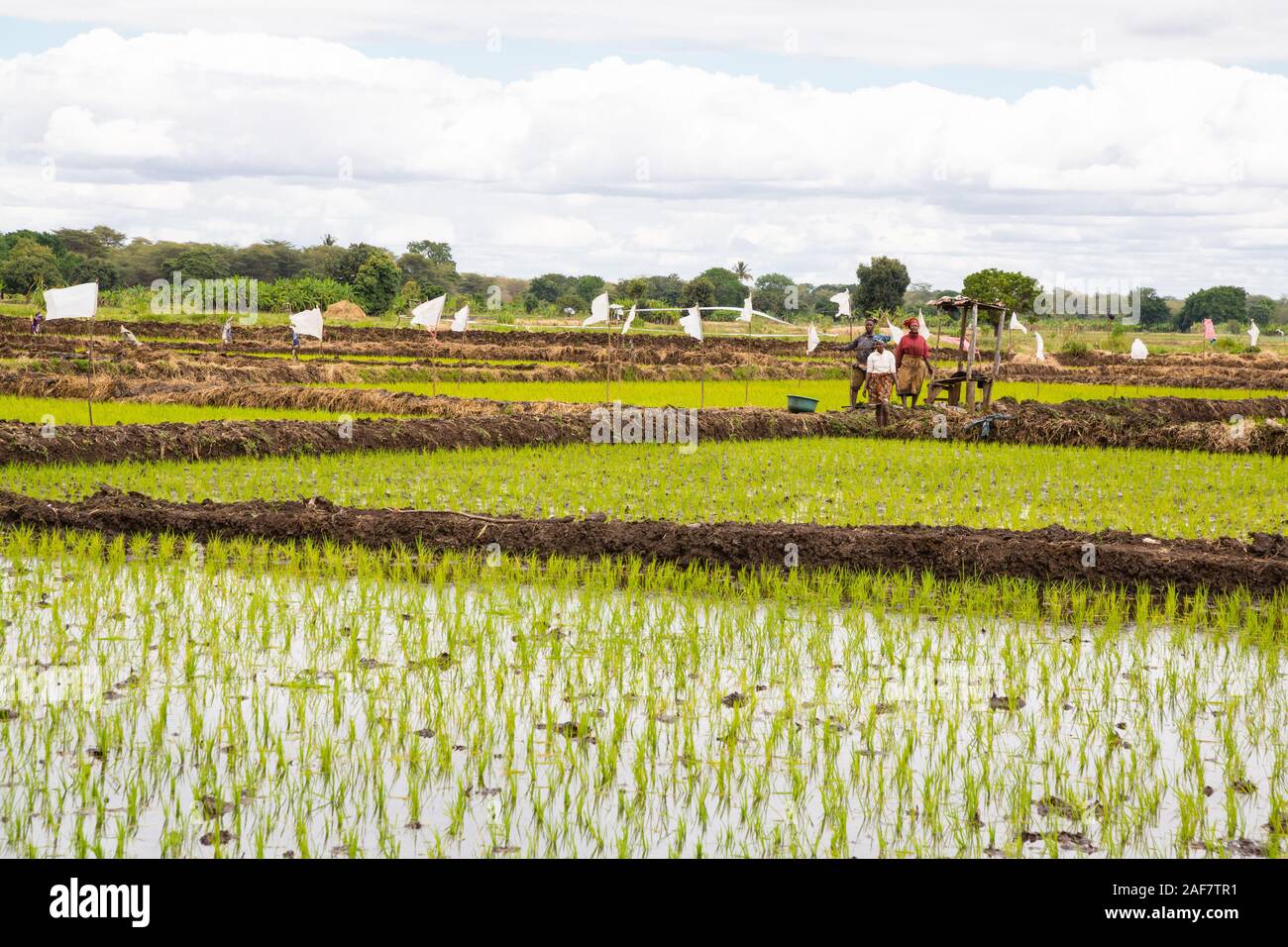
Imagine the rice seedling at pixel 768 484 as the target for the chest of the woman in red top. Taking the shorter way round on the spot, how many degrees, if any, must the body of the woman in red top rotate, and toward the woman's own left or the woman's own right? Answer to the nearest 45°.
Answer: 0° — they already face it

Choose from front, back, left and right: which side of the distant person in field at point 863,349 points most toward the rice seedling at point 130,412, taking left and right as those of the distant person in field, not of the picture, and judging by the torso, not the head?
right

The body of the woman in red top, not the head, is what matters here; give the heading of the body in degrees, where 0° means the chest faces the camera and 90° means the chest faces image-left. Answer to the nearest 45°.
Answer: approximately 0°

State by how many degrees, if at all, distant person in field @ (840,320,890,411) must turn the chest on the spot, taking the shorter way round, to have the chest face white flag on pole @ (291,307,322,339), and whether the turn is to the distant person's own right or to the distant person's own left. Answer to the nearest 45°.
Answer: approximately 135° to the distant person's own right
